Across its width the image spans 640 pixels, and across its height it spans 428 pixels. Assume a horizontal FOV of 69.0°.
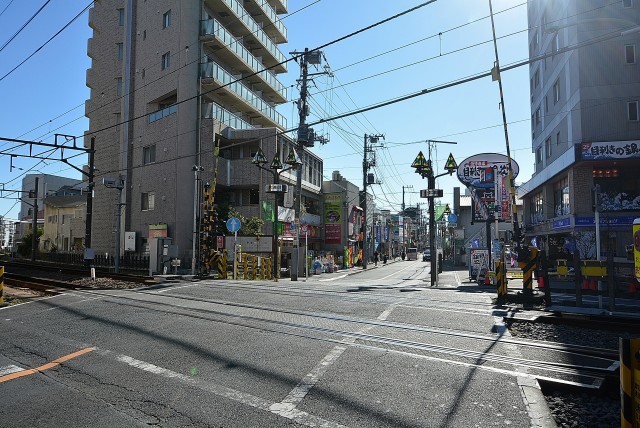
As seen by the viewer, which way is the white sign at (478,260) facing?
toward the camera

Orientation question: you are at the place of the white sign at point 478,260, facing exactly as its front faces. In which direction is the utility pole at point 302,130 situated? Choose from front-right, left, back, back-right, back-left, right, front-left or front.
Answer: right

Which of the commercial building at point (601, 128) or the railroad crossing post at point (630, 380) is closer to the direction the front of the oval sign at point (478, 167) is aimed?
the railroad crossing post

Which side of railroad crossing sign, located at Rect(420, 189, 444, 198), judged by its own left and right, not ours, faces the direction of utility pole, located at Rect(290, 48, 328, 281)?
right

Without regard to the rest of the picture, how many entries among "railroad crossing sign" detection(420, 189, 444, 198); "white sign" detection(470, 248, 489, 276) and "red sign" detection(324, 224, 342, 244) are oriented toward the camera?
3

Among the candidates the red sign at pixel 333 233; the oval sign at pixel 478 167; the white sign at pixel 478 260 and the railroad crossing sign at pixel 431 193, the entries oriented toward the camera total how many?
4

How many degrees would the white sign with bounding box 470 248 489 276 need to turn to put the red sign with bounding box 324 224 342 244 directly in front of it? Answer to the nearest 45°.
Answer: approximately 135° to its right

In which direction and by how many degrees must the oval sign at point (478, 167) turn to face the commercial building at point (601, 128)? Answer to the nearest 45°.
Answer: approximately 135° to its left

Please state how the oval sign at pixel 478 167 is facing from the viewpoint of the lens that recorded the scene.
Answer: facing the viewer

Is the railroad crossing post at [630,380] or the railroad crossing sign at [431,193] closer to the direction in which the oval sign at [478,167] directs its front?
the railroad crossing post

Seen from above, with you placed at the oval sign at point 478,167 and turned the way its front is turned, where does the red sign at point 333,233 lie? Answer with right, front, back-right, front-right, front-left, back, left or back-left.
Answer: back-right

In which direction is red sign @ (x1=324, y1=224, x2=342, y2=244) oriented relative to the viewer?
toward the camera

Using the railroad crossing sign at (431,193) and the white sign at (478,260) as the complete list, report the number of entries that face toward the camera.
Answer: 2

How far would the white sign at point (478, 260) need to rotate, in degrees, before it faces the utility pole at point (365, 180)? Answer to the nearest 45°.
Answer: approximately 135° to its right
